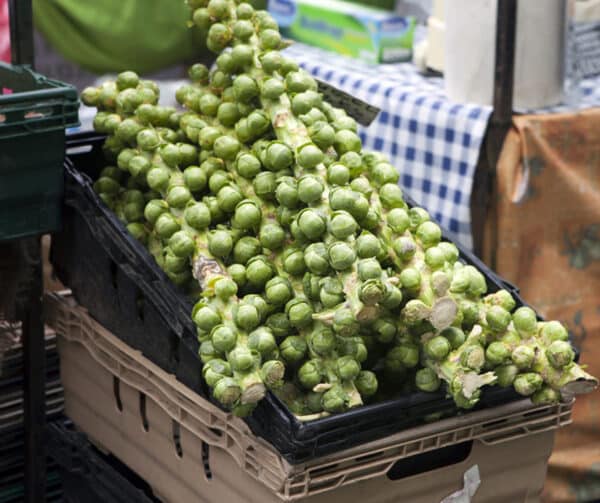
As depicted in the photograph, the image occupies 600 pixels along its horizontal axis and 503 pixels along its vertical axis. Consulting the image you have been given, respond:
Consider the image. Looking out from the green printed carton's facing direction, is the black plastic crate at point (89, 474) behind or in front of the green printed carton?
in front

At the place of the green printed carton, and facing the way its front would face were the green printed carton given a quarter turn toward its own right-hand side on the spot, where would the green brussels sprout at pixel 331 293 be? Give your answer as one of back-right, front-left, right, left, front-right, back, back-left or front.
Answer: back-left

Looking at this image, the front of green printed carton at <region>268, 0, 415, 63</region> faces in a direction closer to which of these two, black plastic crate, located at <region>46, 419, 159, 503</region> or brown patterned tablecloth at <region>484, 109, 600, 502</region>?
the black plastic crate

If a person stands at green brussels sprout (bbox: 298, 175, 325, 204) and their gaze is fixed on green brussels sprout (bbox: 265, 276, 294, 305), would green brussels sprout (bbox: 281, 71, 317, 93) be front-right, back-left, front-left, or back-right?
back-right

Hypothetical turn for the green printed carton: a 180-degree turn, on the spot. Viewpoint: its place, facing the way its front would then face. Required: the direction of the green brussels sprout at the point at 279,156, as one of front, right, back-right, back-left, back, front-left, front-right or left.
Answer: back-right

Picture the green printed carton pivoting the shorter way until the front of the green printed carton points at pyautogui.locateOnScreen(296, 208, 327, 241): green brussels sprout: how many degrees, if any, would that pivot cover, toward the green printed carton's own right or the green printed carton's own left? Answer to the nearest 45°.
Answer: approximately 45° to the green printed carton's own left

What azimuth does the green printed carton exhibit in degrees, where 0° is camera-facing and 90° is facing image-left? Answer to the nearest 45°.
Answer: approximately 45°

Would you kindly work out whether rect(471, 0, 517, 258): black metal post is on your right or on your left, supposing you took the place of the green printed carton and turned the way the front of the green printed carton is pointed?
on your left

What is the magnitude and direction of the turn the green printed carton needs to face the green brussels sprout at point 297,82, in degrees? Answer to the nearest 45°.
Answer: approximately 45° to its left

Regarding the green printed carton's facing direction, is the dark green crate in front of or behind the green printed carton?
in front

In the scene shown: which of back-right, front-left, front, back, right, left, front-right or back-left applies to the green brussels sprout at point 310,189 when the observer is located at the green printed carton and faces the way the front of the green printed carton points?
front-left

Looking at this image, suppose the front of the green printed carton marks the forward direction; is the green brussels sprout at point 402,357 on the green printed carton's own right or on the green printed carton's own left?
on the green printed carton's own left

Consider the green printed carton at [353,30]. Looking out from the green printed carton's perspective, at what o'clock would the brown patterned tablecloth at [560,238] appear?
The brown patterned tablecloth is roughly at 9 o'clock from the green printed carton.

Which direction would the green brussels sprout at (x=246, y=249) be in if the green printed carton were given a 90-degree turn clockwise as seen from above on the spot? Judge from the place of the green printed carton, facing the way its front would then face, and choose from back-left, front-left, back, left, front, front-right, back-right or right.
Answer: back-left

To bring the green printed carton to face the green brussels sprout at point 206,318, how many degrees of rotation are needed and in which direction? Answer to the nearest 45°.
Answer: approximately 45° to its left
